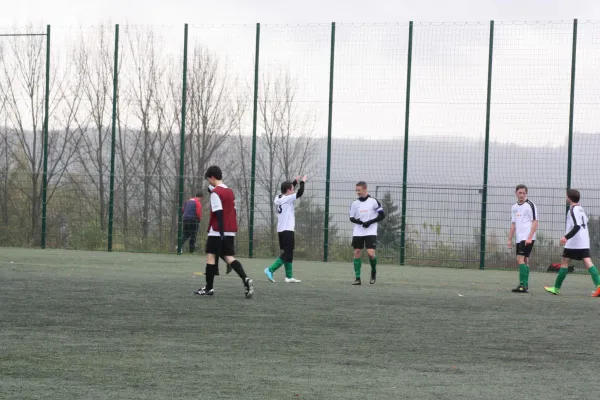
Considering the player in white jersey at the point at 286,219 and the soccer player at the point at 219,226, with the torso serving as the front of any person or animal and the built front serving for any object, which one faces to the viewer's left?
the soccer player

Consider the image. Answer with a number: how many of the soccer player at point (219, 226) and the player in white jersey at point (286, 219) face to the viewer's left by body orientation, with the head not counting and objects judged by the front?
1

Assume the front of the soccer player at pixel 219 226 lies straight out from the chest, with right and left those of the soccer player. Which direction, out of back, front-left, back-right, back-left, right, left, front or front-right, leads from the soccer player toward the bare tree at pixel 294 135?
right

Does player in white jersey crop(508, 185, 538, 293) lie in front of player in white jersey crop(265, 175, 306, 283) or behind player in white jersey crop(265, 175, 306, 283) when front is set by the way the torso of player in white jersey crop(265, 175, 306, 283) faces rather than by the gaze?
in front

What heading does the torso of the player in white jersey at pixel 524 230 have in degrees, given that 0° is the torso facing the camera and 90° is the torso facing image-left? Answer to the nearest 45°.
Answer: approximately 45°

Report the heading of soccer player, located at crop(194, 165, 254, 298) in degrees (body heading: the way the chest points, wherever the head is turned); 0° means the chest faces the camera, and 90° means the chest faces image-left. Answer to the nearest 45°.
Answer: approximately 90°

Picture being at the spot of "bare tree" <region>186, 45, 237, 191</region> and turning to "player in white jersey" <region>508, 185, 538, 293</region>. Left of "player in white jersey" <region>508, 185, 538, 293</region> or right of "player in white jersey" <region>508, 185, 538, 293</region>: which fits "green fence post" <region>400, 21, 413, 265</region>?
left

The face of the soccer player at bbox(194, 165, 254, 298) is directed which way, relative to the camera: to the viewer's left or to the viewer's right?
to the viewer's left
